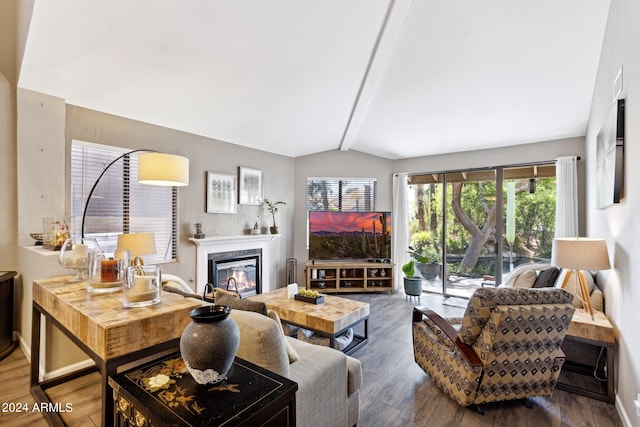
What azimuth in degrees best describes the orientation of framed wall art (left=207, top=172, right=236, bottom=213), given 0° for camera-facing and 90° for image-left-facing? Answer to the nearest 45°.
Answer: approximately 315°

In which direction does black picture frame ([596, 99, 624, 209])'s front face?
to the viewer's left

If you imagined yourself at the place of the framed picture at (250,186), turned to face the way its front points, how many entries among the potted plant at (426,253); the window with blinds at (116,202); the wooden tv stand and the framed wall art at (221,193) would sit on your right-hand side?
2

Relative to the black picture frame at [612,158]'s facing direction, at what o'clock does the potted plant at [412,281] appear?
The potted plant is roughly at 1 o'clock from the black picture frame.

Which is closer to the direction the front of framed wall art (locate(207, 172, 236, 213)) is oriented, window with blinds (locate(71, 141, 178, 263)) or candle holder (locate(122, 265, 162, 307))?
the candle holder

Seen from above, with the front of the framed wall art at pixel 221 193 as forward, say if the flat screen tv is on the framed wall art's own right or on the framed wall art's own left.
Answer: on the framed wall art's own left

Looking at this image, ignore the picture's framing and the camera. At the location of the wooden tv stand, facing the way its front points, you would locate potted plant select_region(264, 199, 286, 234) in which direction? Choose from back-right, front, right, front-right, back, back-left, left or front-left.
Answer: right

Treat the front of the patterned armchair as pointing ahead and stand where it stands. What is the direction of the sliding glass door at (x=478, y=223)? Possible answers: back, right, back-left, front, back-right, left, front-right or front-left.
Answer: front-right

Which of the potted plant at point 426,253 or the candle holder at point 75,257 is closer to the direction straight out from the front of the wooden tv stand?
the candle holder

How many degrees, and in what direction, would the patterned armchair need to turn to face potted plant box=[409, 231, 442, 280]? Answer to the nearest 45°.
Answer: approximately 45° to its right

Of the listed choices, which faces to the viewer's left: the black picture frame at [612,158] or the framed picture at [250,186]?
the black picture frame

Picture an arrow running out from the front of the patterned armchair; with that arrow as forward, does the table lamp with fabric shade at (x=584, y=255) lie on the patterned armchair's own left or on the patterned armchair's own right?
on the patterned armchair's own right
